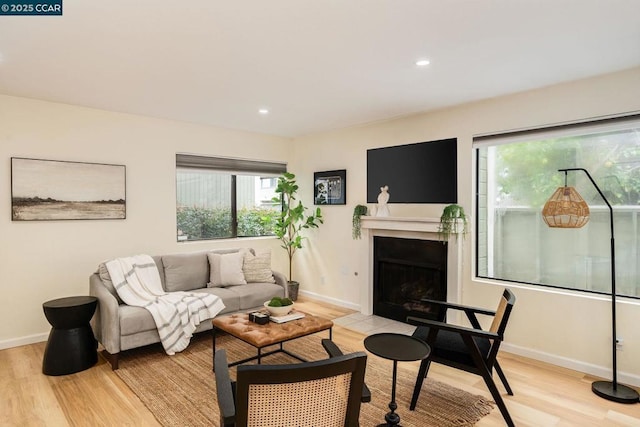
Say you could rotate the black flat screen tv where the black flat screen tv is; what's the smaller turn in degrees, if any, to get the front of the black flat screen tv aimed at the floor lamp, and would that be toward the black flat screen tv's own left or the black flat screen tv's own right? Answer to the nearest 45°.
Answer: approximately 90° to the black flat screen tv's own left

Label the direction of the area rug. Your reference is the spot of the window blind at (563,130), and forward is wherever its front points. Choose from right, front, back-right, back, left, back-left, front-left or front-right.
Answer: front

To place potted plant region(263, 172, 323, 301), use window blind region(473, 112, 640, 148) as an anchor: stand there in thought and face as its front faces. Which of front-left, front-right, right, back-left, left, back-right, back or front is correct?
front-right

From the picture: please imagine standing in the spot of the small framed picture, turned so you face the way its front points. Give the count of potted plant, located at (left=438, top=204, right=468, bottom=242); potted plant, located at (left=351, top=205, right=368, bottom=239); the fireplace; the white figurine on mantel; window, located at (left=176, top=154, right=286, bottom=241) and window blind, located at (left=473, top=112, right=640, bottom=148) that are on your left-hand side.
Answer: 5

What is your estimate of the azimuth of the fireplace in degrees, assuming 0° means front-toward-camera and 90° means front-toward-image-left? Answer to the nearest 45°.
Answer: approximately 45°

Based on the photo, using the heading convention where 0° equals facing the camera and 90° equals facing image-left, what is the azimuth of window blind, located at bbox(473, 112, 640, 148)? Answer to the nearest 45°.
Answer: approximately 45°

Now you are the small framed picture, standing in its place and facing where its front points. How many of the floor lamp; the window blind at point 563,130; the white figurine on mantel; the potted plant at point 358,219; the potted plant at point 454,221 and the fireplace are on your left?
6

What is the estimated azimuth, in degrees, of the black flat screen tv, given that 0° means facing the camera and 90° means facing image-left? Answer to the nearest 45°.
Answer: approximately 45°

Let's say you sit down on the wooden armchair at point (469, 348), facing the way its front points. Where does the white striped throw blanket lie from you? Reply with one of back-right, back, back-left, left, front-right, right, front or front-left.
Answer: front

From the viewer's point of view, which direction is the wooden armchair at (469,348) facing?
to the viewer's left

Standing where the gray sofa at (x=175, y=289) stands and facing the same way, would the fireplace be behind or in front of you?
in front

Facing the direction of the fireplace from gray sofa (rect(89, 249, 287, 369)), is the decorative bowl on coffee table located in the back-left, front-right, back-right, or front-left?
front-right

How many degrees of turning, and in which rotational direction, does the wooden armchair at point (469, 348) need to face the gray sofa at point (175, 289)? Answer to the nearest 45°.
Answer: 0° — it already faces it

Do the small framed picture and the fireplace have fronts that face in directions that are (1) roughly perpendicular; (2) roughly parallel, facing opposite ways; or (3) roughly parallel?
roughly parallel

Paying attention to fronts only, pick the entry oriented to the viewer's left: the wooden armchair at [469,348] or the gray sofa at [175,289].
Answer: the wooden armchair

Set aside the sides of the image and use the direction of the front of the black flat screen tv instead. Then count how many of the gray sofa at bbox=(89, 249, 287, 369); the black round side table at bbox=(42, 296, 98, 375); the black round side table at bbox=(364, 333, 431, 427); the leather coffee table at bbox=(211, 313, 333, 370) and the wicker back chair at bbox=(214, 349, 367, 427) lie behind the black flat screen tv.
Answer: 0
